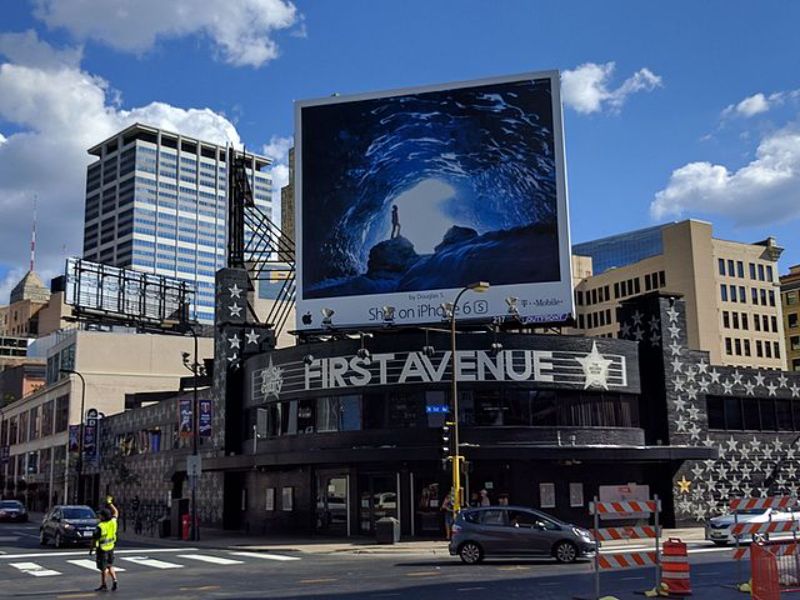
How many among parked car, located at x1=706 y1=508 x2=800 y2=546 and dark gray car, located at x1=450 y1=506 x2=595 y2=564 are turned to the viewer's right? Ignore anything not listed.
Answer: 1

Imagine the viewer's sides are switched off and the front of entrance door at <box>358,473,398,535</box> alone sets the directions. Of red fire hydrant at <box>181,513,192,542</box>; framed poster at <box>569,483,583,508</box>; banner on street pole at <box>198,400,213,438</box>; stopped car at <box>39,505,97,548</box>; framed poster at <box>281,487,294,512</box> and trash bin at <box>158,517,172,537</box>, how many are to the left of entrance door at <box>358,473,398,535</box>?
1

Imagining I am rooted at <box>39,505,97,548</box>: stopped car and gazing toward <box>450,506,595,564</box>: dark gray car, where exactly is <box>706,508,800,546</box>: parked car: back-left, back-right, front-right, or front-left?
front-left

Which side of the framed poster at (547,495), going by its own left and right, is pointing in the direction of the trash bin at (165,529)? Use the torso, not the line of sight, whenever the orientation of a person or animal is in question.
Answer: right

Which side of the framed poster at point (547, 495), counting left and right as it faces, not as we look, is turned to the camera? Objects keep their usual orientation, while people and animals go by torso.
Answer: front

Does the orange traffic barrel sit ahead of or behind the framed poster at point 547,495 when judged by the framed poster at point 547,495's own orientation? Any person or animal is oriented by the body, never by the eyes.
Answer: ahead

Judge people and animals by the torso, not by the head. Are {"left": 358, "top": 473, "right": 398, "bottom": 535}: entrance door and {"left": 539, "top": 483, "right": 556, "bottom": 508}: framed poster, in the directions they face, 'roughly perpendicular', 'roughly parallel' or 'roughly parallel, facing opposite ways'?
roughly parallel

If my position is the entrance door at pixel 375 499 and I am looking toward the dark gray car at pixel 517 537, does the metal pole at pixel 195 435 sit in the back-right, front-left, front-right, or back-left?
back-right

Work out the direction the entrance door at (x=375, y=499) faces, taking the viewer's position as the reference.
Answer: facing the viewer

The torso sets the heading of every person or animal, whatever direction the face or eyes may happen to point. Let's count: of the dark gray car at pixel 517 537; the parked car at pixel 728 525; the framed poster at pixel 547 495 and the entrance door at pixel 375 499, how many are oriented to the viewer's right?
1

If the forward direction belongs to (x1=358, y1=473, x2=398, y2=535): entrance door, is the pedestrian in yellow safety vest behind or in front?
in front

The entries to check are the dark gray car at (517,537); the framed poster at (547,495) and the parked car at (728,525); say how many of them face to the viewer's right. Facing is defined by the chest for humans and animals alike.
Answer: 1

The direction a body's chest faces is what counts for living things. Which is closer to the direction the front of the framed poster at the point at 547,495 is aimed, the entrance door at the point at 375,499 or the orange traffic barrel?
the orange traffic barrel

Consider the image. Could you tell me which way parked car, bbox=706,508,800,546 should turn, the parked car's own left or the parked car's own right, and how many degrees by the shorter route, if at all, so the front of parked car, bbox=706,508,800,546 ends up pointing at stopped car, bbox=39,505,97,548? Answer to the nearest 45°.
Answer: approximately 45° to the parked car's own right

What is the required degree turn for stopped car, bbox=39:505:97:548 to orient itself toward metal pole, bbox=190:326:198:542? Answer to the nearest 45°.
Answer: approximately 90° to its left

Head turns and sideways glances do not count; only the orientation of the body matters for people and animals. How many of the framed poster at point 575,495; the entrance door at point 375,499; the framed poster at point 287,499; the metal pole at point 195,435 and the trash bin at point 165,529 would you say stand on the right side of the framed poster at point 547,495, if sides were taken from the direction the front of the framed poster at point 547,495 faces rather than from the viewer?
4

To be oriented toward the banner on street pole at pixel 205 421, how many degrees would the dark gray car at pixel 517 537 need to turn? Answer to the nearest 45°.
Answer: approximately 135° to its left

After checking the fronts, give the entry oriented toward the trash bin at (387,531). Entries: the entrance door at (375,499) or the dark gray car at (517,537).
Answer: the entrance door

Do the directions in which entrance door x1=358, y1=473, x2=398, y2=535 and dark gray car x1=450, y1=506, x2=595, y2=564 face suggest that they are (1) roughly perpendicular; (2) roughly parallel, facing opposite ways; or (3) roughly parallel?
roughly perpendicular

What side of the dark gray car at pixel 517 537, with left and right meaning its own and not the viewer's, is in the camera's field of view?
right

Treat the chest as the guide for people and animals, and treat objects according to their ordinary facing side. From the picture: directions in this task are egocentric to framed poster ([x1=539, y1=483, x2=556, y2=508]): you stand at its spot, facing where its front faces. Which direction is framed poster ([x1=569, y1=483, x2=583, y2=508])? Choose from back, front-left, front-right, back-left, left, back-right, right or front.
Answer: back-left

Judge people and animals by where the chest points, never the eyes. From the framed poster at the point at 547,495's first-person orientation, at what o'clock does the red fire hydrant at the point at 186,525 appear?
The red fire hydrant is roughly at 3 o'clock from the framed poster.
